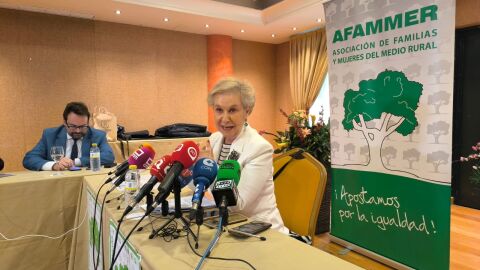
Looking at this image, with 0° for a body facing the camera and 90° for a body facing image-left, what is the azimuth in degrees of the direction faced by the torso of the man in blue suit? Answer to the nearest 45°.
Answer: approximately 0°

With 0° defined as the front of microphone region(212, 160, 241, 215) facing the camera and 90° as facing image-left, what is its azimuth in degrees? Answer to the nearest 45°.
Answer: approximately 180°

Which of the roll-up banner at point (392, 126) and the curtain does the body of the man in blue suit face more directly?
the roll-up banner

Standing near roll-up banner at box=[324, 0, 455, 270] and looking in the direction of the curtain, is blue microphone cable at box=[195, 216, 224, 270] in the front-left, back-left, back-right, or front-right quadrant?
back-left

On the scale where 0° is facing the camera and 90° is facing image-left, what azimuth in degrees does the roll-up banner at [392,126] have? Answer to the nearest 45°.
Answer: approximately 45°

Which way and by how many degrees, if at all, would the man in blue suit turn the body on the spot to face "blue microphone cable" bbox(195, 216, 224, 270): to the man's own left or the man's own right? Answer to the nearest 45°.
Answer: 0° — they already face it

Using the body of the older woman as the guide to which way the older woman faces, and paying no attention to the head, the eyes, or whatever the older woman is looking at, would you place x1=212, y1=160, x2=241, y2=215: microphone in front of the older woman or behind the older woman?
in front

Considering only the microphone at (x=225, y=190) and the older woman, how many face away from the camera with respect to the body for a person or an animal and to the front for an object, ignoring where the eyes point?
1

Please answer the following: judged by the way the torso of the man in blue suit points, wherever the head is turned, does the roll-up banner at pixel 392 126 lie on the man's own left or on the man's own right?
on the man's own left

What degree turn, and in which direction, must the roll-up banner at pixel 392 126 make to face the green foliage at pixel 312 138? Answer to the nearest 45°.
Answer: approximately 90° to its right
